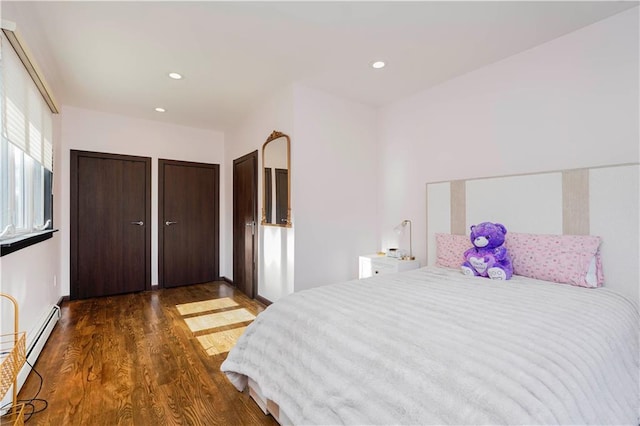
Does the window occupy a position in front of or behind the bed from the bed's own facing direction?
in front

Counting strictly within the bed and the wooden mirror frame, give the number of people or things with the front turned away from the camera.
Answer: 0

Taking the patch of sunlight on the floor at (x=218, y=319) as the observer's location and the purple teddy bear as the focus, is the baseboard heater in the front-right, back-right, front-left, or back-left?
back-right

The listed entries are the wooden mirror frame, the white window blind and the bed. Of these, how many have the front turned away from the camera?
0

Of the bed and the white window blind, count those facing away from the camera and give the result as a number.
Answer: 0

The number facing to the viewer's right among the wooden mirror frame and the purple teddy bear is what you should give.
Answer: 0

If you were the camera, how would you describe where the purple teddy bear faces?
facing the viewer and to the left of the viewer

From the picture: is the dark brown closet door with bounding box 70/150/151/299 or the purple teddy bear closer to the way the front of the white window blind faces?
the purple teddy bear

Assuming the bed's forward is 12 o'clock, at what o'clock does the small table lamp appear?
The small table lamp is roughly at 4 o'clock from the bed.

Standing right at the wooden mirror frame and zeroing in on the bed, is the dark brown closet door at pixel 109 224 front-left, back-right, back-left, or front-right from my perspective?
back-right

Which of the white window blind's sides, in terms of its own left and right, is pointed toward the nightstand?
front
